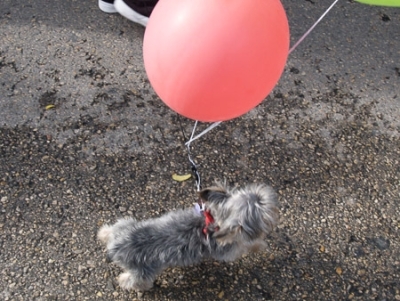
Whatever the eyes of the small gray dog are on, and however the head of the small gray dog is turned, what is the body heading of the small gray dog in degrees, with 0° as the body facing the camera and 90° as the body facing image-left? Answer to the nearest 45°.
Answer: approximately 270°

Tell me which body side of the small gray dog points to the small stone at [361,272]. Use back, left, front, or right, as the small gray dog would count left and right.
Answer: front
